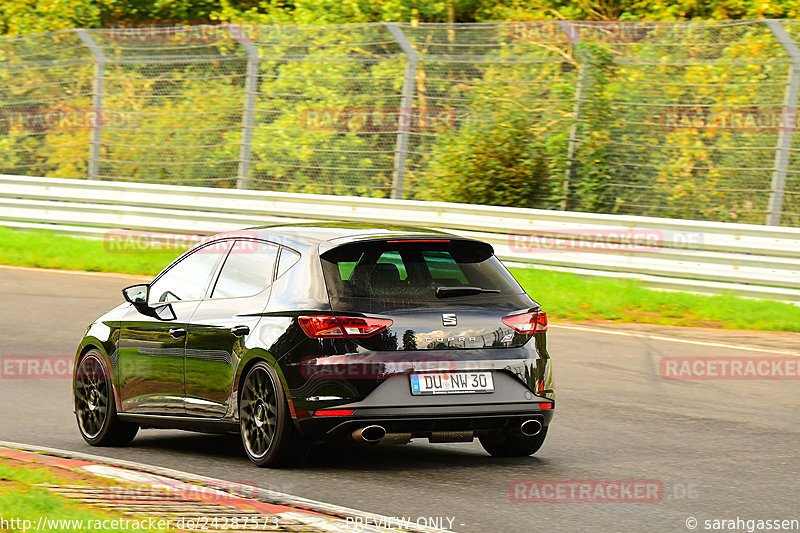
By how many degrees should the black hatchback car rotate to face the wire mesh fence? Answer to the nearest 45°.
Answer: approximately 45° to its right

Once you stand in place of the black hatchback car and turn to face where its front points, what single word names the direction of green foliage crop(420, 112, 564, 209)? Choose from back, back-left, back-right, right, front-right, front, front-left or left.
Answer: front-right

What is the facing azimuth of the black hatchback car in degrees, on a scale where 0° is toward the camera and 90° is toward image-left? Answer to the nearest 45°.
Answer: approximately 135°

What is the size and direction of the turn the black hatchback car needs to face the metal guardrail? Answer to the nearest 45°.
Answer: approximately 45° to its right
